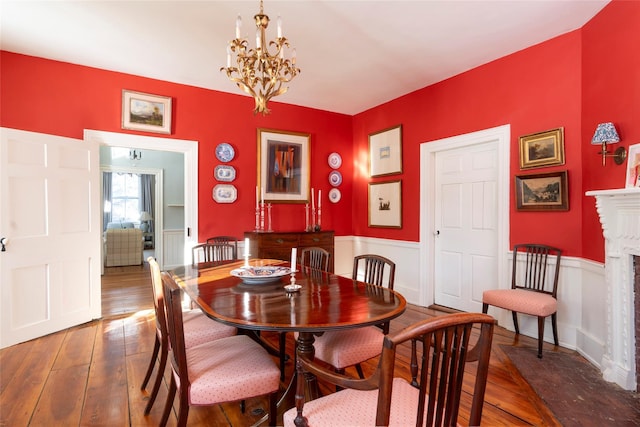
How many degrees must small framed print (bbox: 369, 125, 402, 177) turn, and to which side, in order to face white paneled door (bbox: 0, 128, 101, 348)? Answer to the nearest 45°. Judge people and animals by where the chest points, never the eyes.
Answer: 0° — it already faces it

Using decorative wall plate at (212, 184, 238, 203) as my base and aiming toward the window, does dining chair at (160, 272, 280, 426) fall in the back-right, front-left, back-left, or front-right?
back-left

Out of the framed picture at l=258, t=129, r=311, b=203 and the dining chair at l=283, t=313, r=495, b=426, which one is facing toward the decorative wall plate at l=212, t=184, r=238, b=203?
the dining chair

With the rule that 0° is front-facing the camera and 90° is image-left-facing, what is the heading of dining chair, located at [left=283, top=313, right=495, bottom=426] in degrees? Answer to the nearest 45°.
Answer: approximately 135°

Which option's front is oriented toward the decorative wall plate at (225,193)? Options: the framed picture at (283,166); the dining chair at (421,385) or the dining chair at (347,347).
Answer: the dining chair at (421,385)

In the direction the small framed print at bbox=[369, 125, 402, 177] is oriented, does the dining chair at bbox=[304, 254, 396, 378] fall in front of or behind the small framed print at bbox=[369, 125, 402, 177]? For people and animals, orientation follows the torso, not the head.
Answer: in front

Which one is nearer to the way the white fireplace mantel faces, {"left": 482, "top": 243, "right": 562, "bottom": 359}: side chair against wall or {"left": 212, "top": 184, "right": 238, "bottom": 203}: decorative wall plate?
the decorative wall plate

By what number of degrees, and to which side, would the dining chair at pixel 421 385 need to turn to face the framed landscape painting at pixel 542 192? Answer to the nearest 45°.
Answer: approximately 90° to its right

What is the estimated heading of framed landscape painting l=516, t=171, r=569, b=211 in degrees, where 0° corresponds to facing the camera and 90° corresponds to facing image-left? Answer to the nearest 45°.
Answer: approximately 45°

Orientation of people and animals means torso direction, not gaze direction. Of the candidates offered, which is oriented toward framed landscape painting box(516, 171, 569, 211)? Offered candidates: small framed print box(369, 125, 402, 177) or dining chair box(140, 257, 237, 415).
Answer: the dining chair
